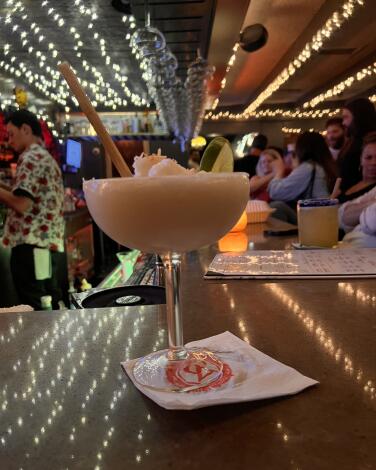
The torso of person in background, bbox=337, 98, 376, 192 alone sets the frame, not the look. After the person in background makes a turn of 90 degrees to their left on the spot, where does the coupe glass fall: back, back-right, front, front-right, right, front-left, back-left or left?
front

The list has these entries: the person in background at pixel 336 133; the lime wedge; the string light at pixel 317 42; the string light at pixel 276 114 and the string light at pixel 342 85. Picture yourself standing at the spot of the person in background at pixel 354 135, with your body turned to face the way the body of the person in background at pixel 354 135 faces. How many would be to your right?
4

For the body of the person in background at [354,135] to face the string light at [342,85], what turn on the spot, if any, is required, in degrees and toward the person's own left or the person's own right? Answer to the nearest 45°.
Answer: approximately 90° to the person's own right

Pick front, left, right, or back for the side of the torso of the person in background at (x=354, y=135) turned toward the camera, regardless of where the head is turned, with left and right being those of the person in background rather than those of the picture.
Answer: left

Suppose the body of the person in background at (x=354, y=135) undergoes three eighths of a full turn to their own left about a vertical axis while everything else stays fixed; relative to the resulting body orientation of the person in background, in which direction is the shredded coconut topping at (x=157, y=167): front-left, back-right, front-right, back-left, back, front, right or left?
front-right

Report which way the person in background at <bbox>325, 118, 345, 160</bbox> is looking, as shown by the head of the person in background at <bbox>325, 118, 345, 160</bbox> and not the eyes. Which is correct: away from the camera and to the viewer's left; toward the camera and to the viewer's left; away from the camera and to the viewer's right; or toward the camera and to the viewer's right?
toward the camera and to the viewer's left

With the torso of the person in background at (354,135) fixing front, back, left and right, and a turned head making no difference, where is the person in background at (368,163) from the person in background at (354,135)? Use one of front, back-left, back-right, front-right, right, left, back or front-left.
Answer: left

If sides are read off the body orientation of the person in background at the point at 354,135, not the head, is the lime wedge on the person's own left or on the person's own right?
on the person's own left

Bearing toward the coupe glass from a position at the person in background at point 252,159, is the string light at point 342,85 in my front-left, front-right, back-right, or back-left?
back-left

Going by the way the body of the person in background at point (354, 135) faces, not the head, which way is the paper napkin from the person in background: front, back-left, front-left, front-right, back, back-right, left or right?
left

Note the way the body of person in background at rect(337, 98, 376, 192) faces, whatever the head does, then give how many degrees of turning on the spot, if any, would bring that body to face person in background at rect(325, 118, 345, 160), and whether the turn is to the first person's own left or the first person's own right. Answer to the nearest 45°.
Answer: approximately 90° to the first person's own right

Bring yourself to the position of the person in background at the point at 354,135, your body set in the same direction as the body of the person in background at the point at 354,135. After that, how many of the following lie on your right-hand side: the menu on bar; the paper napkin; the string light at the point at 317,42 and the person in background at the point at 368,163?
1

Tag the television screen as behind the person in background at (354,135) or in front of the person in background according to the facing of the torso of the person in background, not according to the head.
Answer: in front

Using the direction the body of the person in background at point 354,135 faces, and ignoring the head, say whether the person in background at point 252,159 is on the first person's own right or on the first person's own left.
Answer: on the first person's own right
